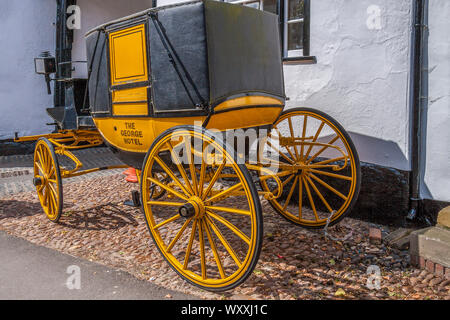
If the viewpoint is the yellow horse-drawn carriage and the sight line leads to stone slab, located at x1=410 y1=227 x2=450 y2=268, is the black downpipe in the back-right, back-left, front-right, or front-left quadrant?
front-left

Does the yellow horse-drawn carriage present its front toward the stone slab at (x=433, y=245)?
no

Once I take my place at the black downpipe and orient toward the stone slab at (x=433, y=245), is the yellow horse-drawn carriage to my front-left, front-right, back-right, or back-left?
front-right

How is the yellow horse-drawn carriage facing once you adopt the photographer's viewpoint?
facing away from the viewer and to the left of the viewer

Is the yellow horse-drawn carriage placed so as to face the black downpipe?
no
